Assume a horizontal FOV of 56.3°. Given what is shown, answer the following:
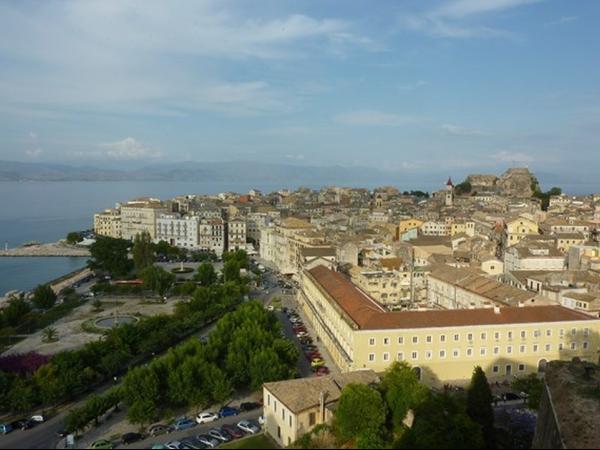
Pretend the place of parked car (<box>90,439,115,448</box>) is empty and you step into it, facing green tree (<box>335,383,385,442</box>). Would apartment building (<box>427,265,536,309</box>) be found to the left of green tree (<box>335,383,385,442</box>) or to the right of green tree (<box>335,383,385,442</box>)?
left

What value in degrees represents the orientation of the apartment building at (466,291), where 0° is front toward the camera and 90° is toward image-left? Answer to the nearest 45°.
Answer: approximately 45°

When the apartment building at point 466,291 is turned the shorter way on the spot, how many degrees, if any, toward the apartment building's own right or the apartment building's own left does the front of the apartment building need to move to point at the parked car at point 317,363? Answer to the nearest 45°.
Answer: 0° — it already faces it

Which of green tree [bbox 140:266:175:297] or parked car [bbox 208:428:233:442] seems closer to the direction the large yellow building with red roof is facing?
the parked car

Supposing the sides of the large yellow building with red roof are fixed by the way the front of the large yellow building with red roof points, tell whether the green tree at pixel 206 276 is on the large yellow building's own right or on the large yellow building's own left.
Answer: on the large yellow building's own right

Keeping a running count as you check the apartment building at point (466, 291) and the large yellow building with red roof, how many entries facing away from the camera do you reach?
0

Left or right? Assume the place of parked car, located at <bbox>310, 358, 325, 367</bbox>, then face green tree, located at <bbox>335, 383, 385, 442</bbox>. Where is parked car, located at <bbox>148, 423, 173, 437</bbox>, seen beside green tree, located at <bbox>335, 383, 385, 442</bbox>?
right

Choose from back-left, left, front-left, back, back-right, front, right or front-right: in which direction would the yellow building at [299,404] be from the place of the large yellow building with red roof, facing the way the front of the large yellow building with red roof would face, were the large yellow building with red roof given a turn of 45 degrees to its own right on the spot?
front

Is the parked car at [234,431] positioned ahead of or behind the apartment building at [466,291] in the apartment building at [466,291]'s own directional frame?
ahead

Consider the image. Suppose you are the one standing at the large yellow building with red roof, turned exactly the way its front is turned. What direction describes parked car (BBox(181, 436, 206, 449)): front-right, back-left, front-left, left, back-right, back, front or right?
front-right

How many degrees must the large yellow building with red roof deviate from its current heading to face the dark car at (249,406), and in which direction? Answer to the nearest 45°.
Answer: approximately 45° to its right

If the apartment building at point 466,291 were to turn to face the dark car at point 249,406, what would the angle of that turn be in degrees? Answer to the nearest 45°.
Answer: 0° — it already faces it

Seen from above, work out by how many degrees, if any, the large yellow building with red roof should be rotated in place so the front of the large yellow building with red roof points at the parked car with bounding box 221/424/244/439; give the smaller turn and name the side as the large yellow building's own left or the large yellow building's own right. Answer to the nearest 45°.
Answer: approximately 45° to the large yellow building's own right

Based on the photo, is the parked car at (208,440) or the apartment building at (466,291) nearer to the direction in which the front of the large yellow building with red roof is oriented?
the parked car

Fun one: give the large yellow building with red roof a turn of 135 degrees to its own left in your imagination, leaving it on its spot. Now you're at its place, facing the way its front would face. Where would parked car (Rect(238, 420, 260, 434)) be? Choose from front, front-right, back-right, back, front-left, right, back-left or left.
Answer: back

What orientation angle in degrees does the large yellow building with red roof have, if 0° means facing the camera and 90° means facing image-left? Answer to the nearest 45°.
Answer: approximately 0°

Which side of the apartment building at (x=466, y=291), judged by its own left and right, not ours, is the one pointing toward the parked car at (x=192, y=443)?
front
